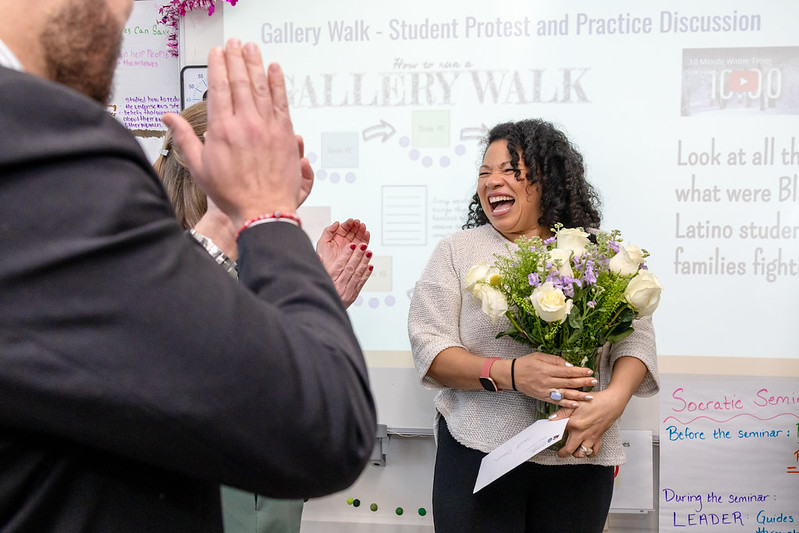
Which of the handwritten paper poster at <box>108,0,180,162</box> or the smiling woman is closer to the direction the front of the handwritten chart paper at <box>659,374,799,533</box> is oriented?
the smiling woman

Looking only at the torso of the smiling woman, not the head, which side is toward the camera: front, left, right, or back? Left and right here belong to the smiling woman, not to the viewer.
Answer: front

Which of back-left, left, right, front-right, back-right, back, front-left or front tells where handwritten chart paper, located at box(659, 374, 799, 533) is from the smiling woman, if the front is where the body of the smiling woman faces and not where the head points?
back-left

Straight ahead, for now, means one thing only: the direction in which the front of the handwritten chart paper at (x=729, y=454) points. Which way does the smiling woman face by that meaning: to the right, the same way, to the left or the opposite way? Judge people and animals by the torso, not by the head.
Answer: the same way

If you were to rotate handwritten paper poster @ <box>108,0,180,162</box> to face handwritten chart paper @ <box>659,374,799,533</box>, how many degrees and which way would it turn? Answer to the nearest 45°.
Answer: approximately 45° to its left

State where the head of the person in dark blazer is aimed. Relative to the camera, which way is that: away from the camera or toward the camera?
away from the camera

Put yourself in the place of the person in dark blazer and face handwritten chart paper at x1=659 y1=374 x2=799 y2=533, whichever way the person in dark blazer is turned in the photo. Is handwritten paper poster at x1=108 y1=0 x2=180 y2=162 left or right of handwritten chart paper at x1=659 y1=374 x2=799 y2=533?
left

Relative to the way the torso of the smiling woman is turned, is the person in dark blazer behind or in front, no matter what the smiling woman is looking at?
in front

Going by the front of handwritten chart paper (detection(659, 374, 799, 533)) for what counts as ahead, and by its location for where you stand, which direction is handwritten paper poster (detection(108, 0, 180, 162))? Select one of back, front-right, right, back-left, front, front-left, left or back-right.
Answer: right

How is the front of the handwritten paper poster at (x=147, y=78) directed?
toward the camera

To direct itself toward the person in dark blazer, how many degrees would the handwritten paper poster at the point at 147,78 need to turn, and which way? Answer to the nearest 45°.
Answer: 0° — it already faces them

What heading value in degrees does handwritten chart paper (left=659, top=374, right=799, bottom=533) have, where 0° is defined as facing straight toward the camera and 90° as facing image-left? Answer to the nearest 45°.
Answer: approximately 0°

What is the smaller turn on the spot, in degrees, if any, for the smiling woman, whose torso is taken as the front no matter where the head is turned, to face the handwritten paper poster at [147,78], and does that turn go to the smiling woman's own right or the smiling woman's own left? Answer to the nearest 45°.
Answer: approximately 135° to the smiling woman's own right

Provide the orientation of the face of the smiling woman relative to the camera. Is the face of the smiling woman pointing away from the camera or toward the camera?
toward the camera
